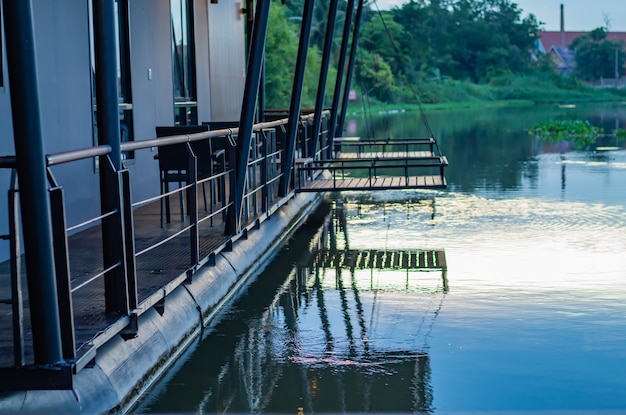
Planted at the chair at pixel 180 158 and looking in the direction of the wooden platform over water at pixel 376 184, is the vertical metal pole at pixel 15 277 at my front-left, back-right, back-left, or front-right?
back-right

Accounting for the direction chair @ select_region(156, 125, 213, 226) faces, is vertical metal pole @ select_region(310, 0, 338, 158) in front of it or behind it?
in front

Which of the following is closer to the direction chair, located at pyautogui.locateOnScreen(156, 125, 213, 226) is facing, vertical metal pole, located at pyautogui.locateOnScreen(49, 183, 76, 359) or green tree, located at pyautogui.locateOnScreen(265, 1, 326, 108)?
the green tree
